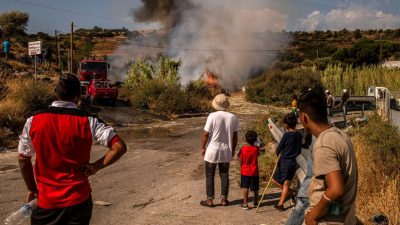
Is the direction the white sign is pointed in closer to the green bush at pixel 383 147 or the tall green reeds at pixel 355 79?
the green bush

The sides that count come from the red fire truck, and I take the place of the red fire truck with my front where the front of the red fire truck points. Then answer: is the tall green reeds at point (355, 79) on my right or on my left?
on my left

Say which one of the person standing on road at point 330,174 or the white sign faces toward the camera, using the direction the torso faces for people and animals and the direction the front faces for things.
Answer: the white sign

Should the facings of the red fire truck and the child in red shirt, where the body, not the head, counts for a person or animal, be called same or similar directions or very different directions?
very different directions

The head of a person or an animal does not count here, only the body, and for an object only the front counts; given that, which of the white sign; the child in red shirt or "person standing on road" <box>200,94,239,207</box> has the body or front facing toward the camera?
the white sign

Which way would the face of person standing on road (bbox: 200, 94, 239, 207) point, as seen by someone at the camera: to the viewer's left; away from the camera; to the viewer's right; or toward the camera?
away from the camera

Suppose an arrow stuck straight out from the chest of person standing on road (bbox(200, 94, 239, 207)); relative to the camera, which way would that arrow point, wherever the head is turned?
away from the camera

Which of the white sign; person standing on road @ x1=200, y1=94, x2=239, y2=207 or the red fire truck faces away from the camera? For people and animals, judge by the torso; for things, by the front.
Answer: the person standing on road

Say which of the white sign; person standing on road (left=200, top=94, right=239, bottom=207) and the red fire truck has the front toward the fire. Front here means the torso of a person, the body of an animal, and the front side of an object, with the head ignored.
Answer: the person standing on road

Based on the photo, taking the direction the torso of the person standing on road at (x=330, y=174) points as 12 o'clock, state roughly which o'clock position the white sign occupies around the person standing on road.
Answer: The white sign is roughly at 12 o'clock from the person standing on road.

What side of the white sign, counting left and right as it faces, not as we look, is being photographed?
front

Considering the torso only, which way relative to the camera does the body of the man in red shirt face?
away from the camera

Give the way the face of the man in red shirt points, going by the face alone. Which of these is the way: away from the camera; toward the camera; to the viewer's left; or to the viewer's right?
away from the camera

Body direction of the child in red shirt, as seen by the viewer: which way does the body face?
away from the camera

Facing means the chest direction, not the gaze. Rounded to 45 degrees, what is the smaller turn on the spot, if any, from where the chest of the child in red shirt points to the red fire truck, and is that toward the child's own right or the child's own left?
approximately 45° to the child's own left

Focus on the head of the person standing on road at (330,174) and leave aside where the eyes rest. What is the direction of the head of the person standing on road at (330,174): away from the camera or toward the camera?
away from the camera

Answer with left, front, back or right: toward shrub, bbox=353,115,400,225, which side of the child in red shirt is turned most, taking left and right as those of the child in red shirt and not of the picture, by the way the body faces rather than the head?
right
